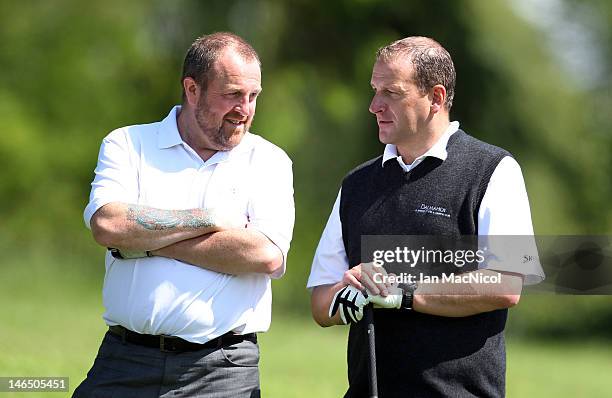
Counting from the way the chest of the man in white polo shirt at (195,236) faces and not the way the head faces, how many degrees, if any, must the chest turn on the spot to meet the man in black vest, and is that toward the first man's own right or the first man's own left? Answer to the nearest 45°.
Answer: approximately 90° to the first man's own left

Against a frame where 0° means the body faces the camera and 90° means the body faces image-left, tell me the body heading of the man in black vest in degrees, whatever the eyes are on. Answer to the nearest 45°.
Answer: approximately 45°

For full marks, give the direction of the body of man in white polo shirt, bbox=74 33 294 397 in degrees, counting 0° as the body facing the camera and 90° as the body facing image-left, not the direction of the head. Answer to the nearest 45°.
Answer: approximately 0°

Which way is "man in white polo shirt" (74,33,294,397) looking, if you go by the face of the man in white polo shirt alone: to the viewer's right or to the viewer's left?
to the viewer's right

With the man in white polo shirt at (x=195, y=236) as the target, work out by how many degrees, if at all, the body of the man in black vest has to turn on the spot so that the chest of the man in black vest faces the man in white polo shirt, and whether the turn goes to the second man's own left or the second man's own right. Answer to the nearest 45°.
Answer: approximately 45° to the second man's own right
